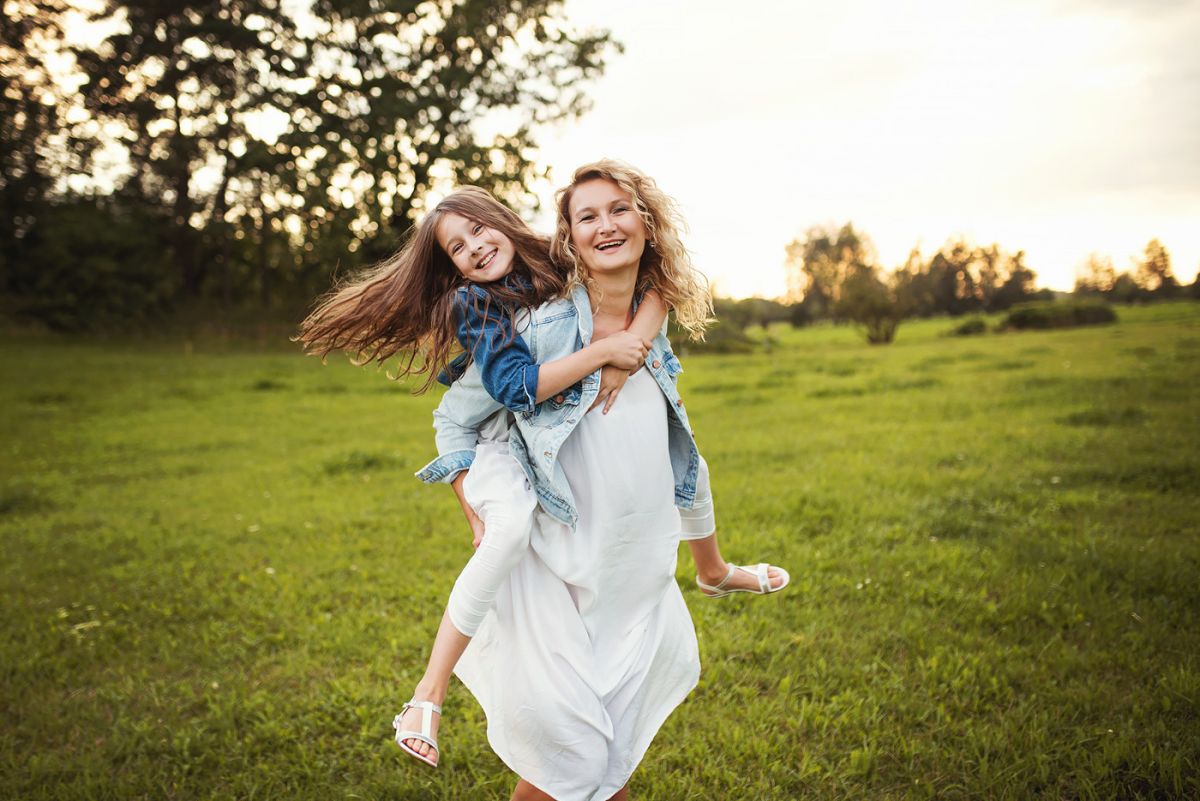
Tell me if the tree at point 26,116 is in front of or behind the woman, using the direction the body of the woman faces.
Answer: behind

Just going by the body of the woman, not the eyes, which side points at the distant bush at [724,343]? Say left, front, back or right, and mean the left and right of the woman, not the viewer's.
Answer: back

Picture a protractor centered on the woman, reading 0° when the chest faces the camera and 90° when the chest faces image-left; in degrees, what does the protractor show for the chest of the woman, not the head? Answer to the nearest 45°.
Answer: approximately 0°
